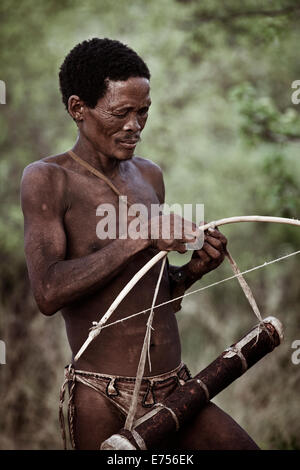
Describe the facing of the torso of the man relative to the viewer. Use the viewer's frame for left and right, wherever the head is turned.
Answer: facing the viewer and to the right of the viewer

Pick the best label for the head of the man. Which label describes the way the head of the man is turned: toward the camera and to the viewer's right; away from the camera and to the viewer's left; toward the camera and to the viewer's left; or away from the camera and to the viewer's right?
toward the camera and to the viewer's right
